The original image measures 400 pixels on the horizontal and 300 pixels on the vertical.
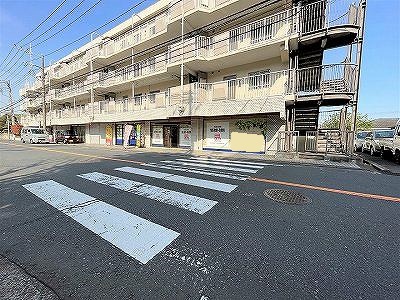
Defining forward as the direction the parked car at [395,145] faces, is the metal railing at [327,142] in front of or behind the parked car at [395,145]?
in front

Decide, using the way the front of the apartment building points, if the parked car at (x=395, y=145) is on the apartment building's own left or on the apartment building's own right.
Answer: on the apartment building's own left

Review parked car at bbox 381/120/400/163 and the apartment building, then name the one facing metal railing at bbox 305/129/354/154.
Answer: the parked car

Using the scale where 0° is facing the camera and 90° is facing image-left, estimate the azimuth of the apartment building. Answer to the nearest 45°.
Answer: approximately 45°

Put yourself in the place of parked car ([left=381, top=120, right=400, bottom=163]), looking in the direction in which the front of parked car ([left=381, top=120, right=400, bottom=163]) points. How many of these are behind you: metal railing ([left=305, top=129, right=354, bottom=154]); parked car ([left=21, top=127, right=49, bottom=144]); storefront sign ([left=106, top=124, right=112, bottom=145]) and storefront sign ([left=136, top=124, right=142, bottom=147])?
0

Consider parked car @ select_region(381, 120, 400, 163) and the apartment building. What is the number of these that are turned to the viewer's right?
0

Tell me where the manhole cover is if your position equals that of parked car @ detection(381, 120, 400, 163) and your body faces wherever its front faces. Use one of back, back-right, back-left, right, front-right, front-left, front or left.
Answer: front-left

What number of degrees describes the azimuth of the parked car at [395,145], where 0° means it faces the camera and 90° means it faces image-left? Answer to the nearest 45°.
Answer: approximately 45°

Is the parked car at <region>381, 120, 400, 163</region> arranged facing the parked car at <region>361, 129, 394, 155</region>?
no

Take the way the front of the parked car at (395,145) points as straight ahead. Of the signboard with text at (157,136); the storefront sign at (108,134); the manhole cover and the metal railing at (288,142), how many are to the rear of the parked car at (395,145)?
0

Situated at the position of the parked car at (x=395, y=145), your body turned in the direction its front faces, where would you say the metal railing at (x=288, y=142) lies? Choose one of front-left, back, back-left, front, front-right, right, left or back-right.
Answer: front

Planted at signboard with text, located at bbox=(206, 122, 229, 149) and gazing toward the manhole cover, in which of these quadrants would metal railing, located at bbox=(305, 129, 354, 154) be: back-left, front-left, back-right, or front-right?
front-left
